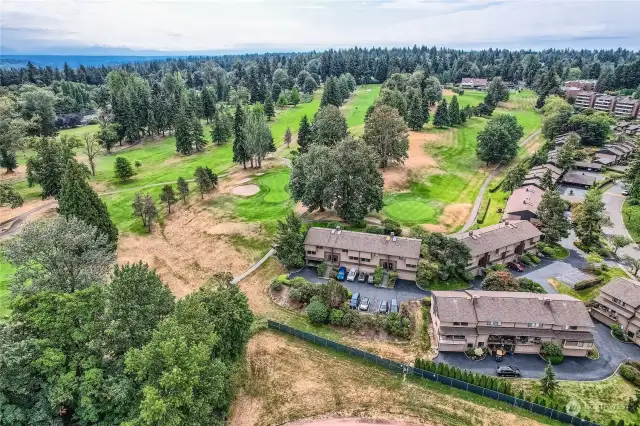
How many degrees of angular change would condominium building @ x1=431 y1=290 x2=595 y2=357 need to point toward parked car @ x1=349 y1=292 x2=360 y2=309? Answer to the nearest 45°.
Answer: approximately 90° to its right

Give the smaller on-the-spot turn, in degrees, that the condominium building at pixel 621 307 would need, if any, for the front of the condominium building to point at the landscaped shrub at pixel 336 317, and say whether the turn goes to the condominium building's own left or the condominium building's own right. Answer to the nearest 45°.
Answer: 0° — it already faces it

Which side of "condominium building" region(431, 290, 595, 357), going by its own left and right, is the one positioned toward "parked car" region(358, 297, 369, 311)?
right

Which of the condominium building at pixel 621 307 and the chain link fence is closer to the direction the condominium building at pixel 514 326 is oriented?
the chain link fence

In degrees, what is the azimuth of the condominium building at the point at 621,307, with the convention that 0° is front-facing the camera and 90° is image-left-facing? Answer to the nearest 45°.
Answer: approximately 45°

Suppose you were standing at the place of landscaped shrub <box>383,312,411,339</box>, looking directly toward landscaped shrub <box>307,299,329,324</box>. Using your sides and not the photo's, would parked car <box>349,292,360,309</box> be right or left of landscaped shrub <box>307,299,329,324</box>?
right

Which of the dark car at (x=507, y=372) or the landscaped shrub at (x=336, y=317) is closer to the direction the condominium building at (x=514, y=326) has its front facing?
the dark car

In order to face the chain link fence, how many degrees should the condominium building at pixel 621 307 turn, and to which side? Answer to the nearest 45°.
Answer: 0° — it already faces it

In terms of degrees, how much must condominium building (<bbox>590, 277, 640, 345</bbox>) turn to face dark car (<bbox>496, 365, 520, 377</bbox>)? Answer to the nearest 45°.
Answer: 0° — it already faces it

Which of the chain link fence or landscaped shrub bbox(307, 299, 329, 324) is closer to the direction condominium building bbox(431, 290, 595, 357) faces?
the chain link fence
